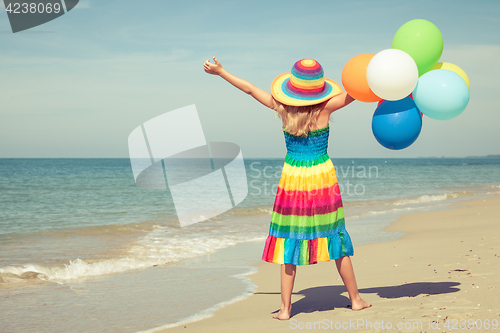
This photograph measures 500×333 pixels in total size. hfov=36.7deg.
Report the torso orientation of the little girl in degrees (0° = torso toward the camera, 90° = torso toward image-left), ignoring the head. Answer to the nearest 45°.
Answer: approximately 180°

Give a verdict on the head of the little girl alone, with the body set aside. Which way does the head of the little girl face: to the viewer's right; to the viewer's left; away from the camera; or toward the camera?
away from the camera
